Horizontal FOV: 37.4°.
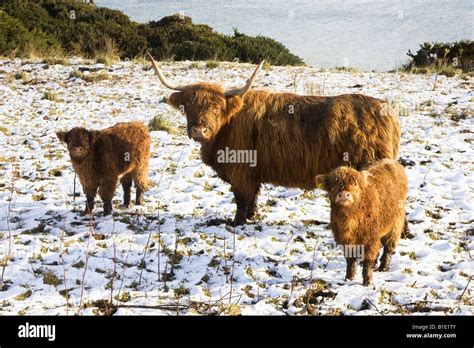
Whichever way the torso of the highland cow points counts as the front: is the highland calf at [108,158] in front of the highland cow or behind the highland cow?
in front

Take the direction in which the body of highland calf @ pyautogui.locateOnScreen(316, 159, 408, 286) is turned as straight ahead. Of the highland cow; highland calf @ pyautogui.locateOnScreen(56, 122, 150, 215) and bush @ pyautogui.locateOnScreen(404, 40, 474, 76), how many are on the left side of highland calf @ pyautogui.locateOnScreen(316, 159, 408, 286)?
0

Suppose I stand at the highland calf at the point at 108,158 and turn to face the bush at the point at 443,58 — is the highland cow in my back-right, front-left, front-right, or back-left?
front-right

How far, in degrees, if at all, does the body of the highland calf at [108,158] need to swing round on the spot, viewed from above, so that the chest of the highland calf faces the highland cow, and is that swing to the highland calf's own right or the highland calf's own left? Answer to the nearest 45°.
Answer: approximately 90° to the highland calf's own left

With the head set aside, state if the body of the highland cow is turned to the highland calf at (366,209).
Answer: no

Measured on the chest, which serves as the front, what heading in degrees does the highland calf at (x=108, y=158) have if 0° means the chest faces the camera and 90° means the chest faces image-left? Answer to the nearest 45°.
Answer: approximately 45°

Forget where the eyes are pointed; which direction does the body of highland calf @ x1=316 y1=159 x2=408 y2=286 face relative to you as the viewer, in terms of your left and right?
facing the viewer and to the left of the viewer

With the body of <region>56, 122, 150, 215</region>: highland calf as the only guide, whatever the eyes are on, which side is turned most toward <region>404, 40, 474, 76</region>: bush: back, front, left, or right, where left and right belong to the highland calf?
back

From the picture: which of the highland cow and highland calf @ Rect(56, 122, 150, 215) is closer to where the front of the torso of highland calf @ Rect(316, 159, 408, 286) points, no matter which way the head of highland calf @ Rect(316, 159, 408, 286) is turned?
the highland calf

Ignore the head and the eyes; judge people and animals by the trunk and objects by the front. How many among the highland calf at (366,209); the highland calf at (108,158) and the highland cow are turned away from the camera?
0

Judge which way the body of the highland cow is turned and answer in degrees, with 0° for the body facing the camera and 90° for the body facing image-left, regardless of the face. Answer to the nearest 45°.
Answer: approximately 90°

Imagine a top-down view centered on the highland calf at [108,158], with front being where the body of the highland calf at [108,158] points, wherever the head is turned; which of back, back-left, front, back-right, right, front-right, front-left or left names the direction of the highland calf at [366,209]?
left
